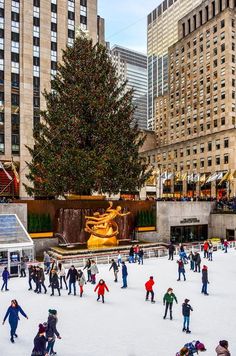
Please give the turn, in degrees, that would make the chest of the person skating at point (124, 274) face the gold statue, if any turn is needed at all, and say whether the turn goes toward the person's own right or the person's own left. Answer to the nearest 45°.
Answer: approximately 90° to the person's own right

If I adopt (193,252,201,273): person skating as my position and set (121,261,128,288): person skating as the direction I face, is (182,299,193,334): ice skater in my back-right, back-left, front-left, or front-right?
front-left

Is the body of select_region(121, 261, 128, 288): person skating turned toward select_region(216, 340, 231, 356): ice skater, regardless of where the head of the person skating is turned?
no

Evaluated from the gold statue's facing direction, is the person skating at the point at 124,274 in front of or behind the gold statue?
in front

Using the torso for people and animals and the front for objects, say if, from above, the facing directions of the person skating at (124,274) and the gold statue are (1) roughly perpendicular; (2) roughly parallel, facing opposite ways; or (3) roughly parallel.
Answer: roughly perpendicular

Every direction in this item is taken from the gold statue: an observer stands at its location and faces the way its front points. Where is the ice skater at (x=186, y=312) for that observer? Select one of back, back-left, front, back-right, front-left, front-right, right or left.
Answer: front

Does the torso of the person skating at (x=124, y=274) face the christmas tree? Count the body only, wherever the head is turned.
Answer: no

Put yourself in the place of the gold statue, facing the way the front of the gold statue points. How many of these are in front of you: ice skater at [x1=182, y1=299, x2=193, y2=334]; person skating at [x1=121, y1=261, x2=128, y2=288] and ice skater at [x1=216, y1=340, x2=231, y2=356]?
3

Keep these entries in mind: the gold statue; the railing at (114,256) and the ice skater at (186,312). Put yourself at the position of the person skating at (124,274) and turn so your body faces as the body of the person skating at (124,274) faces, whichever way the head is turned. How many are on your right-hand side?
2

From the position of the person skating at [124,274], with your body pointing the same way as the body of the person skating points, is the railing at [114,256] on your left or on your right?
on your right

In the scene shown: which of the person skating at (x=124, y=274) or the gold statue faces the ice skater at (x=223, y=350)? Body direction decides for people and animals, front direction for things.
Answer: the gold statue

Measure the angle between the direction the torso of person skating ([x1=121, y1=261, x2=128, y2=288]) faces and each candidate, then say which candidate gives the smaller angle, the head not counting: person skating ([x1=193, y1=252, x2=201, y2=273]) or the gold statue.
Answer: the gold statue

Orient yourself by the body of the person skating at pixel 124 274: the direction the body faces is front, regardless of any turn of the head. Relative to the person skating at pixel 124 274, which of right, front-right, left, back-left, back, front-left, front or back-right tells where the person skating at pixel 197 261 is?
back-right

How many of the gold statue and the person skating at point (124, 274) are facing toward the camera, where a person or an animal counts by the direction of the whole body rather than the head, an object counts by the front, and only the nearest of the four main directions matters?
1

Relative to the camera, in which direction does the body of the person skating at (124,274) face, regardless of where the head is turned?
to the viewer's left

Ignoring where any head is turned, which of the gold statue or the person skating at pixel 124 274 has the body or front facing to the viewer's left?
the person skating

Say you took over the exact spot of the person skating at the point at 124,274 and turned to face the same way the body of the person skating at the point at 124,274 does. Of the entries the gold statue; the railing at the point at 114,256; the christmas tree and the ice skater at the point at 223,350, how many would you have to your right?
3

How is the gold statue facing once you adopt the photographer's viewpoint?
facing the viewer
